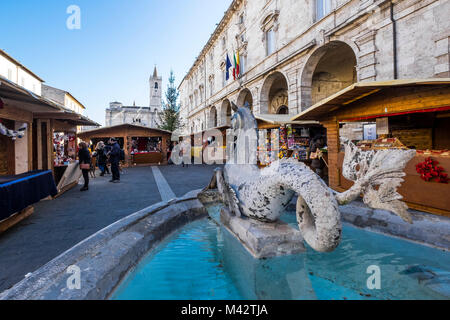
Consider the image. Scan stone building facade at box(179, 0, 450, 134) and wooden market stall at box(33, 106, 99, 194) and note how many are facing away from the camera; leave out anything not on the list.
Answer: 0

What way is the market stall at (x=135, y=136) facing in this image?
toward the camera

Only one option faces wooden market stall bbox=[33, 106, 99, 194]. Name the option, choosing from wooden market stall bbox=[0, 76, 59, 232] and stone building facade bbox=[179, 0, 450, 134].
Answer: the stone building facade

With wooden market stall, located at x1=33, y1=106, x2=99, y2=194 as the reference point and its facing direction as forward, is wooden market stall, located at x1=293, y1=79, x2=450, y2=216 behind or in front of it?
in front

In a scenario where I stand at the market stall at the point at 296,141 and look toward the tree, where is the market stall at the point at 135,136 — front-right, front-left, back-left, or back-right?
front-left

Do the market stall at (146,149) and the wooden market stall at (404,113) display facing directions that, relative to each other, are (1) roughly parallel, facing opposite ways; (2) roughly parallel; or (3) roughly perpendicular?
roughly perpendicular

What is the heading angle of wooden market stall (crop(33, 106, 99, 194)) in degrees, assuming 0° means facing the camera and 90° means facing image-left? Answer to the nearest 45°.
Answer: approximately 315°

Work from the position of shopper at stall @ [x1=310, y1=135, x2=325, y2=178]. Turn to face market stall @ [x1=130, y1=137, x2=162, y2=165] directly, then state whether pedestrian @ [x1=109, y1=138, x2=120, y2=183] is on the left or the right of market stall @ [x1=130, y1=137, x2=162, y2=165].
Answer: left

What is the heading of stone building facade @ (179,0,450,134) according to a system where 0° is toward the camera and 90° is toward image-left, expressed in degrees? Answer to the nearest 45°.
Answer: approximately 45°

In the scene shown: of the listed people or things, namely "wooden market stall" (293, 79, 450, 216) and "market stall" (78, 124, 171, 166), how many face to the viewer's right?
0

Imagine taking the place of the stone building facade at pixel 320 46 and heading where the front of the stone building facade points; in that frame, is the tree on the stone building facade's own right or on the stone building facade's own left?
on the stone building facade's own right
